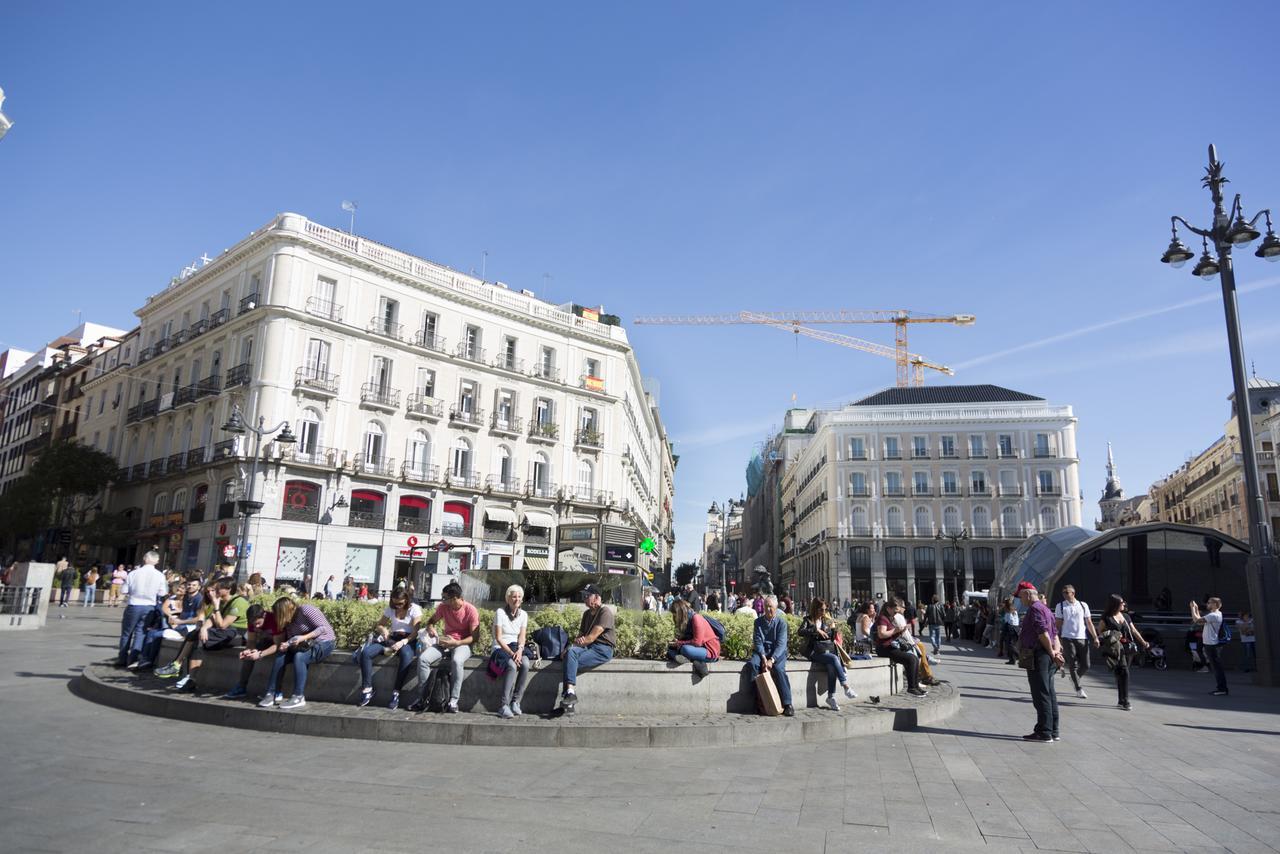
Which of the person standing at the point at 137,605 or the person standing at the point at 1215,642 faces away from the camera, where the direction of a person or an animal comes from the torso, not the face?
the person standing at the point at 137,605

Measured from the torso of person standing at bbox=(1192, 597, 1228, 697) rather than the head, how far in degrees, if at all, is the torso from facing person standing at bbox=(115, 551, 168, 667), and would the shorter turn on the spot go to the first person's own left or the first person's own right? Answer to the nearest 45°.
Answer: approximately 45° to the first person's own left

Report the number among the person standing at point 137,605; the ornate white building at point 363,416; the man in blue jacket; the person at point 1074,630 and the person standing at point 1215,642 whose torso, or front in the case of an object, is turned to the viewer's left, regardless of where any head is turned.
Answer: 1

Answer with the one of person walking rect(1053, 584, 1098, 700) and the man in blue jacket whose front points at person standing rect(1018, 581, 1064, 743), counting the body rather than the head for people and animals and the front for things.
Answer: person walking rect(1053, 584, 1098, 700)

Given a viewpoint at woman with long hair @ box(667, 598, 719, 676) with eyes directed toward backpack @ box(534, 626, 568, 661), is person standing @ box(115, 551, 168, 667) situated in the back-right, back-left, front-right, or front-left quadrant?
front-right

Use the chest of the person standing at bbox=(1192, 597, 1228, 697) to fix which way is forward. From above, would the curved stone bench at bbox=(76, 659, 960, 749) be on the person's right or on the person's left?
on the person's left

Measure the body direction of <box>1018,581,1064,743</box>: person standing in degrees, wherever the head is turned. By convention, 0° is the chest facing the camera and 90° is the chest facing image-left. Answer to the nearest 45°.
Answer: approximately 90°

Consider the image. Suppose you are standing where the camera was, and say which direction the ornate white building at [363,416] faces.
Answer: facing the viewer and to the right of the viewer

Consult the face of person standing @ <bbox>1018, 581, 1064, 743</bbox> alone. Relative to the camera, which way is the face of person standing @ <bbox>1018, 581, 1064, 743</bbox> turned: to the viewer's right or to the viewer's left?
to the viewer's left

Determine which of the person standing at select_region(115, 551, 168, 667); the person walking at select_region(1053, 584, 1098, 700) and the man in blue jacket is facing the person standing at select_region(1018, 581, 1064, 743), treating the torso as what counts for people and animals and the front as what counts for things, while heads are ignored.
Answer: the person walking at select_region(1053, 584, 1098, 700)

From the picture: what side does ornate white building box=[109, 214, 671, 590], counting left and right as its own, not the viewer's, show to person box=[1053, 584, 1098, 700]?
front

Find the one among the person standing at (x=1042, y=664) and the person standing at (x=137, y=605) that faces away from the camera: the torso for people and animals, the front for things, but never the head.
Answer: the person standing at (x=137, y=605)

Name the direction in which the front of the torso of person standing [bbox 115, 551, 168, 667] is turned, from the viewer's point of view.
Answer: away from the camera

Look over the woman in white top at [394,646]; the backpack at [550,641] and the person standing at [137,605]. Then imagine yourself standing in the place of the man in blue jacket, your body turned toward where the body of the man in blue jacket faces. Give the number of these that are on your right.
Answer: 3

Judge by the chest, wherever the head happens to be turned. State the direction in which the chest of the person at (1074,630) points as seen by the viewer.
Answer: toward the camera

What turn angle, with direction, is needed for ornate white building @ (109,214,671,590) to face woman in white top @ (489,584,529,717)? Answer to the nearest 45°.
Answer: approximately 45° to its right

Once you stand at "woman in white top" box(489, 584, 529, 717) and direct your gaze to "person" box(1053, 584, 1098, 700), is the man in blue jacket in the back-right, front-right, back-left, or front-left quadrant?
front-right
